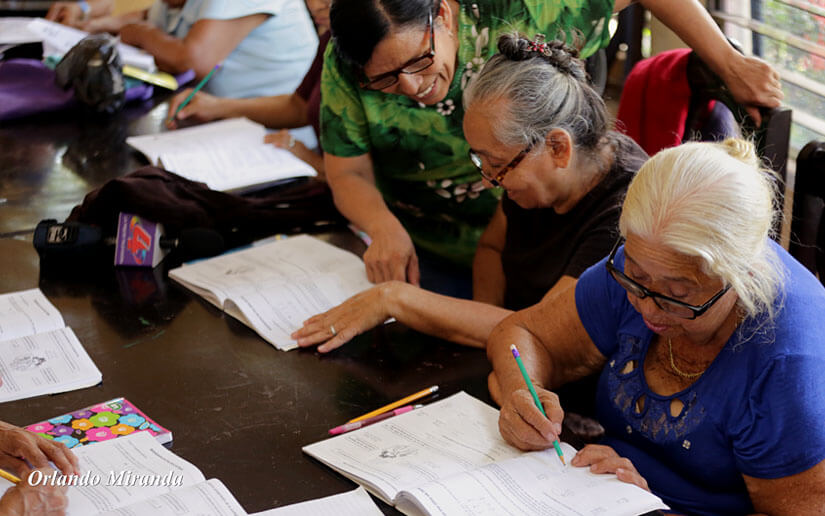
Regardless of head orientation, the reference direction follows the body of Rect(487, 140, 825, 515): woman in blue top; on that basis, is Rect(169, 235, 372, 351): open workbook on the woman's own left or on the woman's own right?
on the woman's own right

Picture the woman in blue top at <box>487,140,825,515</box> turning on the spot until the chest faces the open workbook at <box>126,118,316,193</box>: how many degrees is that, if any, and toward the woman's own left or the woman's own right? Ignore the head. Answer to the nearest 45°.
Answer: approximately 90° to the woman's own right

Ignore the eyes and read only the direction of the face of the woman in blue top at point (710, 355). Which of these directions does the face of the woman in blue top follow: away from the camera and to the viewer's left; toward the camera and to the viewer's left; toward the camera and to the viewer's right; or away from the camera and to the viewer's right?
toward the camera and to the viewer's left

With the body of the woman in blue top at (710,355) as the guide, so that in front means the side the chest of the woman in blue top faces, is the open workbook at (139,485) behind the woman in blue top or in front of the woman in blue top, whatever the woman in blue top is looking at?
in front

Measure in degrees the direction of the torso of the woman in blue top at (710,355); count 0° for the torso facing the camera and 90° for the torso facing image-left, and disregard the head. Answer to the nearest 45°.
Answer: approximately 45°
